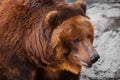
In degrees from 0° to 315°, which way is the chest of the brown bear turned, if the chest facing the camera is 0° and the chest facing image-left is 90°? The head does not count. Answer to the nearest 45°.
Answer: approximately 315°
